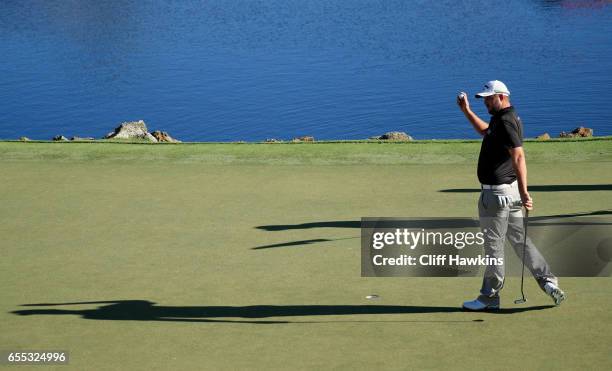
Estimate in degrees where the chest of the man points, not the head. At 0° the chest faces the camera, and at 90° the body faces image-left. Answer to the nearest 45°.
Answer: approximately 90°
